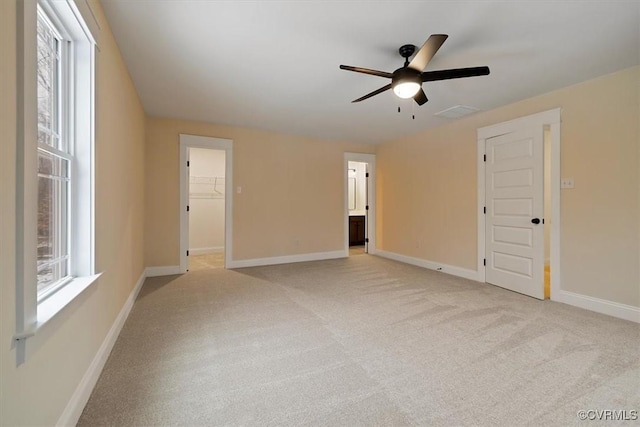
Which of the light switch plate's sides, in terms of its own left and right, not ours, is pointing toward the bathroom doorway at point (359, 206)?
right

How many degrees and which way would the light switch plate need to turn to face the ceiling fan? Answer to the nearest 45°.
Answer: approximately 45° to its right

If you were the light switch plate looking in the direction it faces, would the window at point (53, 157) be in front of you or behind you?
in front

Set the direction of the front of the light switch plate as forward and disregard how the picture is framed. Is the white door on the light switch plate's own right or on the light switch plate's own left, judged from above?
on the light switch plate's own right

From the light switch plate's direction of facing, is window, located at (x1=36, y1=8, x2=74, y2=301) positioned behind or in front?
in front

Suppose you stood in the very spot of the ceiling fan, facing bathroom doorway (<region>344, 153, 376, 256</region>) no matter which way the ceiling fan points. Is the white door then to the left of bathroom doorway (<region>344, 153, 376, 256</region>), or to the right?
right

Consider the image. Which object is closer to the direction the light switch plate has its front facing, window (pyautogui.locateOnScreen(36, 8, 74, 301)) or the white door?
the window

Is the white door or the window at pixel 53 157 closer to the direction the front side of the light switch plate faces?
the window

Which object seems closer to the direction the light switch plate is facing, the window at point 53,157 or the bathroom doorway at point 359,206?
the window

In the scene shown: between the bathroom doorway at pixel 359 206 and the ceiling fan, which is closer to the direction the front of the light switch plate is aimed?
the ceiling fan
